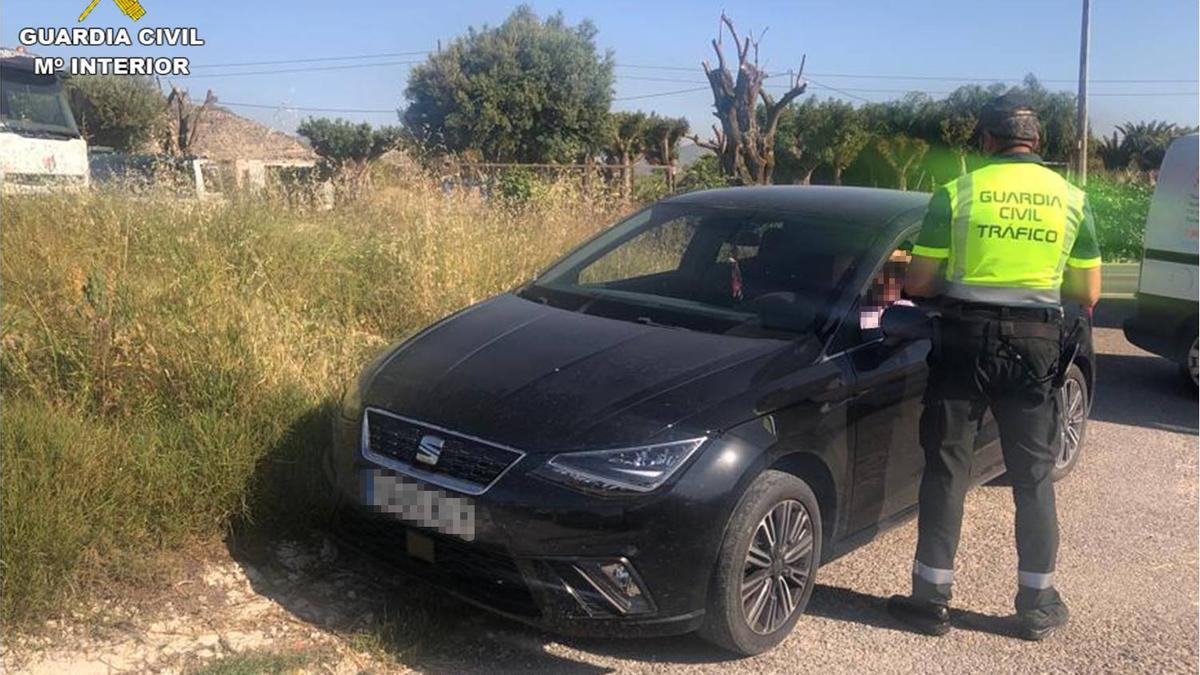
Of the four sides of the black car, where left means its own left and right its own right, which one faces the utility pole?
back

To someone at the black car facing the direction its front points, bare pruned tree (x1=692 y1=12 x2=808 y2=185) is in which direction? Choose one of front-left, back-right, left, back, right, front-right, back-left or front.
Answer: back-right

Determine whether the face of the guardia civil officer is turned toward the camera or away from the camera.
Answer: away from the camera

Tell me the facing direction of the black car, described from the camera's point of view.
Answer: facing the viewer and to the left of the viewer

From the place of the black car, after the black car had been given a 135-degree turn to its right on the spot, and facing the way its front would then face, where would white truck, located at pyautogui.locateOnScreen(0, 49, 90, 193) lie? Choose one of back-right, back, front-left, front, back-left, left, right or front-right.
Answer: front-left

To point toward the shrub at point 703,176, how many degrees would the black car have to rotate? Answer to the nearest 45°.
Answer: approximately 135° to its right

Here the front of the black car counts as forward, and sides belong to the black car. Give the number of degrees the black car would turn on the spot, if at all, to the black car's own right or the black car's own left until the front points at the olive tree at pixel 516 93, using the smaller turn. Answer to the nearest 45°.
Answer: approximately 135° to the black car's own right

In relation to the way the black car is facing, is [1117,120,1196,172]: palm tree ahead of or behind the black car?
behind

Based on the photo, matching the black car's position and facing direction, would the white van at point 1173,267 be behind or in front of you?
behind

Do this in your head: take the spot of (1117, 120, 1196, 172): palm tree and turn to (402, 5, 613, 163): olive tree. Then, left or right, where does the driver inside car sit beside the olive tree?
left

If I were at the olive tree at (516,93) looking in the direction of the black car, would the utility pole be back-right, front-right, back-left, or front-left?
front-left
